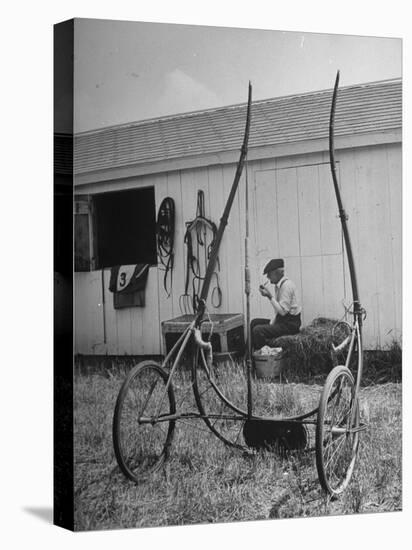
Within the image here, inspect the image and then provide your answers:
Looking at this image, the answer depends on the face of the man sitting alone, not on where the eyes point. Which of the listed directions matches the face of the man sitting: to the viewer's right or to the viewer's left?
to the viewer's left

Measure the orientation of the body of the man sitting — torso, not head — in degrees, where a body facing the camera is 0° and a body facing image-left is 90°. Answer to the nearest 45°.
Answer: approximately 90°
